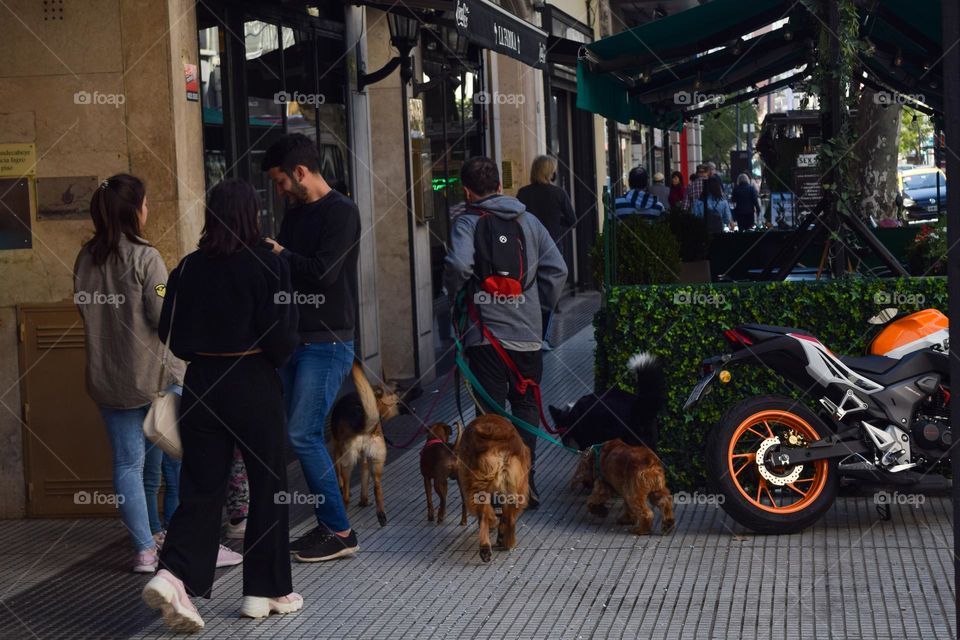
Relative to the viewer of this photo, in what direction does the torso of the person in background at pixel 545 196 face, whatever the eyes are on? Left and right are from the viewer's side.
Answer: facing away from the viewer

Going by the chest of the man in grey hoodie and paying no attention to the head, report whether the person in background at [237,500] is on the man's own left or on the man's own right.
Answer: on the man's own left

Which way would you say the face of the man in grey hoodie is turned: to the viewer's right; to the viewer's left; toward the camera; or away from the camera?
away from the camera

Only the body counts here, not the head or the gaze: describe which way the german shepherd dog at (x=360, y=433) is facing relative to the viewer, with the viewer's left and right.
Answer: facing away from the viewer

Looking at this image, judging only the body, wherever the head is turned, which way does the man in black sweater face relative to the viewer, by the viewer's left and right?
facing to the left of the viewer

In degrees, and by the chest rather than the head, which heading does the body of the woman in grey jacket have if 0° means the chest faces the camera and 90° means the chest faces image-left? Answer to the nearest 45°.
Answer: approximately 225°
